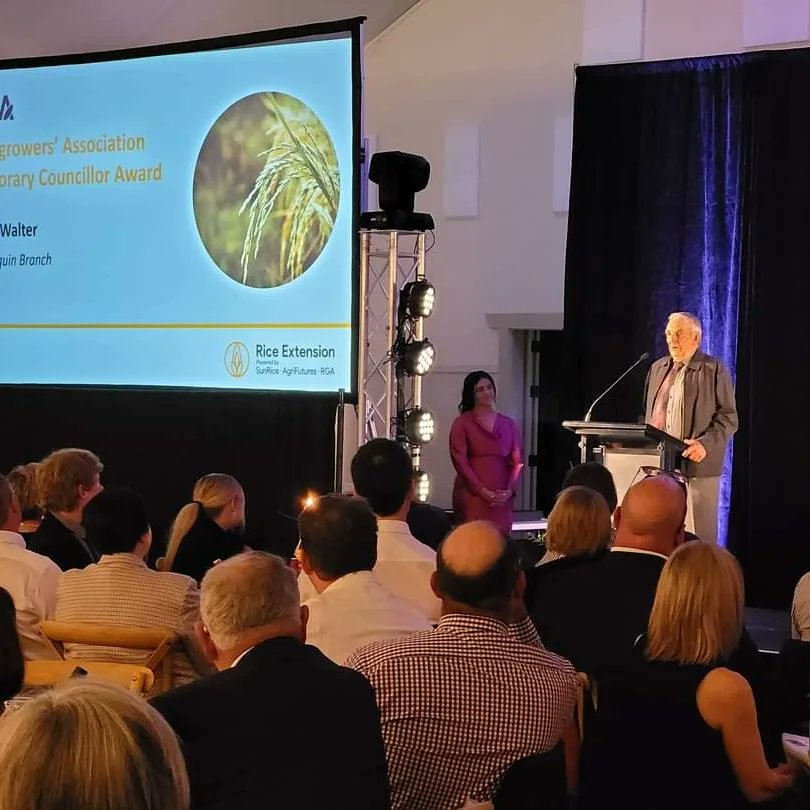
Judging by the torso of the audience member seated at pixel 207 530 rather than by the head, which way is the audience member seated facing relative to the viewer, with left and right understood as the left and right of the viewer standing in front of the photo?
facing away from the viewer and to the right of the viewer

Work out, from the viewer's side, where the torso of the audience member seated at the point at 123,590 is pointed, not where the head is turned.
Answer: away from the camera

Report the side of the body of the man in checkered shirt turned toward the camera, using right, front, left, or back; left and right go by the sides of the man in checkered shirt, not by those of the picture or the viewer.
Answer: back

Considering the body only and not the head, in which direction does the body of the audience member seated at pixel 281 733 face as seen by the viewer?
away from the camera

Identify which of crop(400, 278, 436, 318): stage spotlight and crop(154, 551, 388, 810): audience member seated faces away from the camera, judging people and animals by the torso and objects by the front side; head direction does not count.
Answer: the audience member seated

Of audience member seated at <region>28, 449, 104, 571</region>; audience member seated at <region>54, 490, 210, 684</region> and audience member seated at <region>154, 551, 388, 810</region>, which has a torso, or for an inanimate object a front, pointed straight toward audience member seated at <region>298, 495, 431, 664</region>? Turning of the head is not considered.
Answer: audience member seated at <region>154, 551, 388, 810</region>

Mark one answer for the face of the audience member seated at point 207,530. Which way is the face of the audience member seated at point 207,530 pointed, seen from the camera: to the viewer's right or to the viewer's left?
to the viewer's right

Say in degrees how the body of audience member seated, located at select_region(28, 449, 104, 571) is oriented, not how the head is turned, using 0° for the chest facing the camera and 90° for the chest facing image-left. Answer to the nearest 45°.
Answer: approximately 225°

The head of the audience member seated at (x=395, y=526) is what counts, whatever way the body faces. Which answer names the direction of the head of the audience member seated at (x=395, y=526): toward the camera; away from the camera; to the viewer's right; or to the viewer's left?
away from the camera

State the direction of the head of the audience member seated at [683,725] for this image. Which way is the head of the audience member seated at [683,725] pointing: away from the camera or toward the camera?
away from the camera

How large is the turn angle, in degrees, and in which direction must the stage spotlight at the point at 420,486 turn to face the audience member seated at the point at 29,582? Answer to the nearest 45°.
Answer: approximately 45° to its right

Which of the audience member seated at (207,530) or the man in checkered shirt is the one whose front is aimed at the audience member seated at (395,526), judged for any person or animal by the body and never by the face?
the man in checkered shirt
